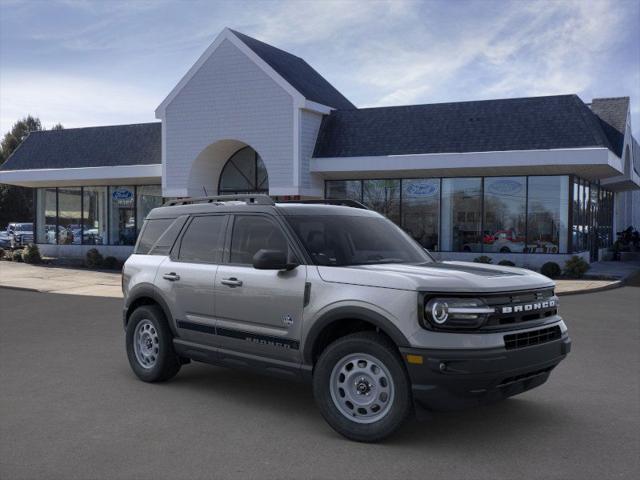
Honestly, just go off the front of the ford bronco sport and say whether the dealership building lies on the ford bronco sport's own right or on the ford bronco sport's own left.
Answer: on the ford bronco sport's own left

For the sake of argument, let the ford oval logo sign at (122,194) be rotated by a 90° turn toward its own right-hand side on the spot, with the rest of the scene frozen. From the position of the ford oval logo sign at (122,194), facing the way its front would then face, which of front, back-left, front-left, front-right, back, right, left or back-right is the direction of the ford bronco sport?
left

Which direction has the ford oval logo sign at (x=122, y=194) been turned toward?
toward the camera
